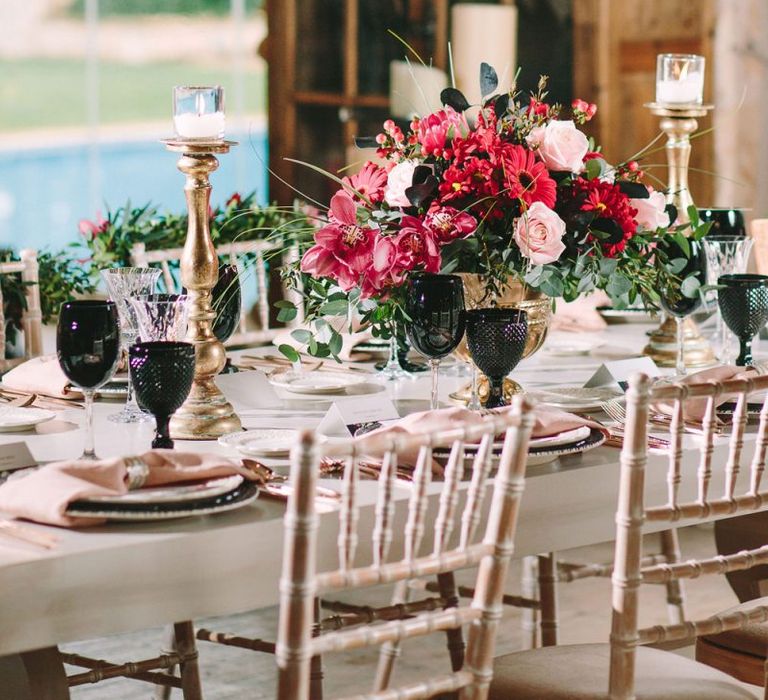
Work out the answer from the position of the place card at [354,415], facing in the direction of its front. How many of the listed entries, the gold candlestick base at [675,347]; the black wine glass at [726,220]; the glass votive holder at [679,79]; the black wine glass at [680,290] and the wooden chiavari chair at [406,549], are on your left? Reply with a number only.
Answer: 4

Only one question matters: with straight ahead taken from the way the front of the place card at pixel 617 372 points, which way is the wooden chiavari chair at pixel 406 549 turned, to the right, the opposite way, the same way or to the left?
the opposite way

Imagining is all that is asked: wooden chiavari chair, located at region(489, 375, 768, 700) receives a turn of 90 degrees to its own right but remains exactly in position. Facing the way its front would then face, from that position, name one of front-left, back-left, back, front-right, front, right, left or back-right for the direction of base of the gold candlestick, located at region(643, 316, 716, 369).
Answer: front-left

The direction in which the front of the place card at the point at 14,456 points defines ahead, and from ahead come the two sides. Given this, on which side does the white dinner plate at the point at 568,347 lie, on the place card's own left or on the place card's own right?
on the place card's own left

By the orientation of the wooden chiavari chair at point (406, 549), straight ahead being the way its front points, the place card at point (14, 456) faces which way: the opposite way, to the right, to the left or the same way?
the opposite way

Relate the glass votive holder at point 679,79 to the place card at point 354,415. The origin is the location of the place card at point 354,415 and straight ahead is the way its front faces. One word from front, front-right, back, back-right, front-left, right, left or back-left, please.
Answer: left

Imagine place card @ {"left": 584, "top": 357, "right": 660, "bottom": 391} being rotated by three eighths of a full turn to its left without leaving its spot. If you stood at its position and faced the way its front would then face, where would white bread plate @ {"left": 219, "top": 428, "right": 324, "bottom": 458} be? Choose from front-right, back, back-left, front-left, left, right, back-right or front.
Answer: back-left

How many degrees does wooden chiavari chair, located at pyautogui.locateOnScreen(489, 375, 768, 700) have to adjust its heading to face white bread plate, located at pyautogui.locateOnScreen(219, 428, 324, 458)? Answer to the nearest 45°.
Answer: approximately 45° to its left

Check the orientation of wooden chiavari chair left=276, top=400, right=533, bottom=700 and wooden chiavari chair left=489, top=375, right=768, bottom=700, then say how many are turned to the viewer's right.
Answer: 0

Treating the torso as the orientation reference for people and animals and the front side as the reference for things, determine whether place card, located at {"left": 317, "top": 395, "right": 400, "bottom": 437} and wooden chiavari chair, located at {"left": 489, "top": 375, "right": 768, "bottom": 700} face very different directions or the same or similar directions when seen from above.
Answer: very different directions

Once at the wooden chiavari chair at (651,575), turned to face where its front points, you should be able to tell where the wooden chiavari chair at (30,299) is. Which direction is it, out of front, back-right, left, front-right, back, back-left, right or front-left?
front
